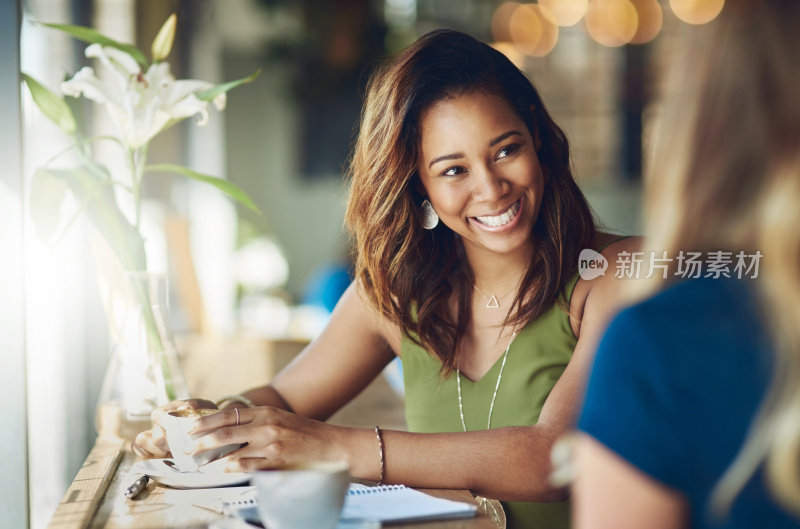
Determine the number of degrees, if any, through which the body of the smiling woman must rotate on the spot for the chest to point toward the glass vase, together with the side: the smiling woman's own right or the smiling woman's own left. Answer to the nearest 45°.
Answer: approximately 90° to the smiling woman's own right

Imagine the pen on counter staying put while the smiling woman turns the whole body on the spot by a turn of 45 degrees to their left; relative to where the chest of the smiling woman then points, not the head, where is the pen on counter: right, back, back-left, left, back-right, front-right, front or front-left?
right

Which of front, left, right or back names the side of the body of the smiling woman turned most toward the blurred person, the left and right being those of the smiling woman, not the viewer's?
front

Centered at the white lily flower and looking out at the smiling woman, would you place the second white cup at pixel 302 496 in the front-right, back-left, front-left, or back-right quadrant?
front-right

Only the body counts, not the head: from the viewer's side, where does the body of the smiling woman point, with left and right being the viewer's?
facing the viewer

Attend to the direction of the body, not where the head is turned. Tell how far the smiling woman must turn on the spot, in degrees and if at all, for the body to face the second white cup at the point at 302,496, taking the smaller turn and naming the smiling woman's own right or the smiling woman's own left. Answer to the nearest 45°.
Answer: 0° — they already face it

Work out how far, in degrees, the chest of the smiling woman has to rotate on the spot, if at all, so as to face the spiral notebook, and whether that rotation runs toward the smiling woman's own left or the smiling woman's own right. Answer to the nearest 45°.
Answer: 0° — they already face it

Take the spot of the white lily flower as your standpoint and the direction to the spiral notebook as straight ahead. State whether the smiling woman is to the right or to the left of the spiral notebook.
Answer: left

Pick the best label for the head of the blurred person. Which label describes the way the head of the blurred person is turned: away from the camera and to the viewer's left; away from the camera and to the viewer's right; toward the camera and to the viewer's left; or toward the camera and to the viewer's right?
away from the camera and to the viewer's left

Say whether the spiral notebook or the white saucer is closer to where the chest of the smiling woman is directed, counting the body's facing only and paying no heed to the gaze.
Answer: the spiral notebook

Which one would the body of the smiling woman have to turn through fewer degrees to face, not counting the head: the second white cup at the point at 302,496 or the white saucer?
the second white cup

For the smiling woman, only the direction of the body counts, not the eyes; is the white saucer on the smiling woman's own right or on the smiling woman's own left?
on the smiling woman's own right

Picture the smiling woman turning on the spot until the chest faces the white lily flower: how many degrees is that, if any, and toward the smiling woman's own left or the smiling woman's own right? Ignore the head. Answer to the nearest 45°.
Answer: approximately 90° to the smiling woman's own right

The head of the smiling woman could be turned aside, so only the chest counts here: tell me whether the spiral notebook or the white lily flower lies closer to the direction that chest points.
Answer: the spiral notebook
